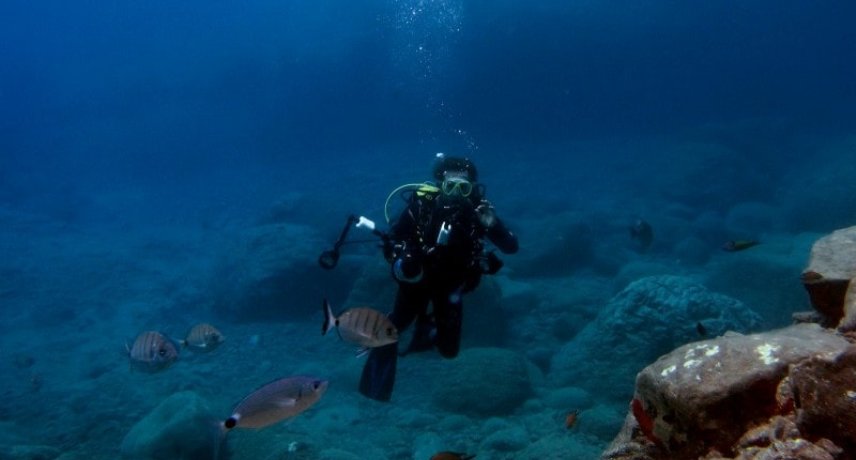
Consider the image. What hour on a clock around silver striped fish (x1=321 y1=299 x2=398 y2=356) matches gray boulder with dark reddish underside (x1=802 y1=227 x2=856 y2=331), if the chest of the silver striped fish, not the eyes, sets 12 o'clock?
The gray boulder with dark reddish underside is roughly at 1 o'clock from the silver striped fish.

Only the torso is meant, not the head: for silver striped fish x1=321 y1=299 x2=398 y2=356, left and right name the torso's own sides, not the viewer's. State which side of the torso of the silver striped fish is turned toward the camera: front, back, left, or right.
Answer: right

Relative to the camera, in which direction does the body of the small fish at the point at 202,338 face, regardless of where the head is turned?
to the viewer's right

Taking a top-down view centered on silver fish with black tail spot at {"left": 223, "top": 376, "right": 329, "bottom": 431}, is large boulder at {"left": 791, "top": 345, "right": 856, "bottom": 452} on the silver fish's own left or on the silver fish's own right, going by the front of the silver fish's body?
on the silver fish's own right

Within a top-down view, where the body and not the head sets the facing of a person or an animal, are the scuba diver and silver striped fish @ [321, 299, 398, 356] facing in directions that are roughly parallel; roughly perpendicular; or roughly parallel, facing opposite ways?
roughly perpendicular

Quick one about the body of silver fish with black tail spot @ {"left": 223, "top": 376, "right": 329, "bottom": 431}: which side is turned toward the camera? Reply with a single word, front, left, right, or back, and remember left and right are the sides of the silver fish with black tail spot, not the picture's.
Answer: right
